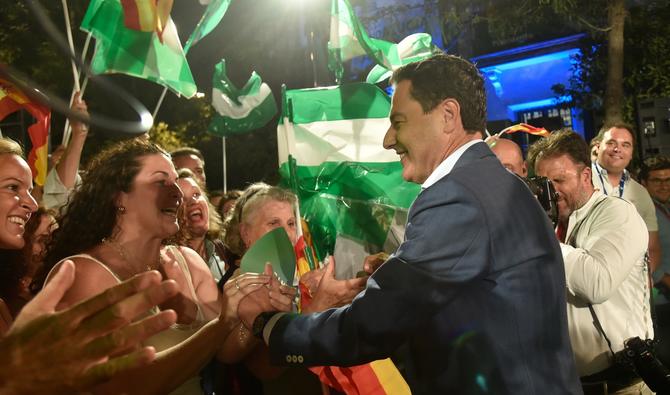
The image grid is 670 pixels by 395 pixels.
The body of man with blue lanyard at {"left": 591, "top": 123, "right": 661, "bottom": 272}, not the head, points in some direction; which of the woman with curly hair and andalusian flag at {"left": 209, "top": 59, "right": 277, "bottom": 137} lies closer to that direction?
the woman with curly hair

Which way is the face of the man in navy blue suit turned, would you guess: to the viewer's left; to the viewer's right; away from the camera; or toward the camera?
to the viewer's left

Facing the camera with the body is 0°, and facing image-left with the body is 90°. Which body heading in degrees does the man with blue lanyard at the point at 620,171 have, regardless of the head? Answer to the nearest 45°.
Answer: approximately 0°

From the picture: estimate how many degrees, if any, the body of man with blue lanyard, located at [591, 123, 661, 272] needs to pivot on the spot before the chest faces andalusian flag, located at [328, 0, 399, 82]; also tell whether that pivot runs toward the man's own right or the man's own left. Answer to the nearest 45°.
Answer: approximately 45° to the man's own right

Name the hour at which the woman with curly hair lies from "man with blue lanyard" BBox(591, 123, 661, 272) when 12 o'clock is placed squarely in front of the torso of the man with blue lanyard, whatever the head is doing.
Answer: The woman with curly hair is roughly at 1 o'clock from the man with blue lanyard.

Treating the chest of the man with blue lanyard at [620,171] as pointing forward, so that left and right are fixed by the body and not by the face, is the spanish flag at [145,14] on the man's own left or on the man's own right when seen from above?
on the man's own right

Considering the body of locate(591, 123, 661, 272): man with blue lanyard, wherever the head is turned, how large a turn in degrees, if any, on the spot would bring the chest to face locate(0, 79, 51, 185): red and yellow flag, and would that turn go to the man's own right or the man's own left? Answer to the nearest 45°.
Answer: approximately 45° to the man's own right

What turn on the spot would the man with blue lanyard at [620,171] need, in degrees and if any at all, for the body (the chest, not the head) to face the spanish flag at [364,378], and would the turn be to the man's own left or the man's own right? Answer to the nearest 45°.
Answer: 0° — they already face it

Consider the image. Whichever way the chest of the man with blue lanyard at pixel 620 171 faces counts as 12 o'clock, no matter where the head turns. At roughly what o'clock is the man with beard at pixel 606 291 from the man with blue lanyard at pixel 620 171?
the man with beard at pixel 606 291 is roughly at 12 o'clock from the man with blue lanyard at pixel 620 171.
